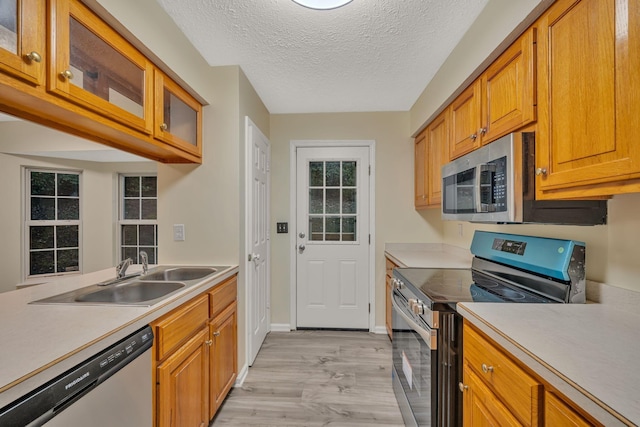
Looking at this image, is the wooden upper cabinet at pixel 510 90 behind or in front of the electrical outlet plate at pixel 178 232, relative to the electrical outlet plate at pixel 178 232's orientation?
in front

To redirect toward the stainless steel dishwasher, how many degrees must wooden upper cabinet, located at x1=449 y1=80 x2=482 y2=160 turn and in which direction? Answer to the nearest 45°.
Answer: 0° — it already faces it

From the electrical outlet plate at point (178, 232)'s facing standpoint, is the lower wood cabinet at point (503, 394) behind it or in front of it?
in front

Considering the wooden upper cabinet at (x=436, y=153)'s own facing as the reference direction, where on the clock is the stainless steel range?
The stainless steel range is roughly at 9 o'clock from the wooden upper cabinet.

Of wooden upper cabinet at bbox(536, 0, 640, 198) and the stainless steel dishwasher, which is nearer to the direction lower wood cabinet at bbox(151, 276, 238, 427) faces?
the wooden upper cabinet

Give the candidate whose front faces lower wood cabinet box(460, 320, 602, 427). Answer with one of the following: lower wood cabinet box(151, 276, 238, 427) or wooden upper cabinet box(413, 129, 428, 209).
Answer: lower wood cabinet box(151, 276, 238, 427)

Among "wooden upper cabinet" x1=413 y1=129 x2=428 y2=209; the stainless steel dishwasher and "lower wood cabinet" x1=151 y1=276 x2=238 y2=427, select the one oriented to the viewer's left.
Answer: the wooden upper cabinet

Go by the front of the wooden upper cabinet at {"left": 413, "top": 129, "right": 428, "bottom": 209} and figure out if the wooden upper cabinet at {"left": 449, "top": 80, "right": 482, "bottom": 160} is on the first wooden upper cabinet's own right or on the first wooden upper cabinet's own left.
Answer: on the first wooden upper cabinet's own left

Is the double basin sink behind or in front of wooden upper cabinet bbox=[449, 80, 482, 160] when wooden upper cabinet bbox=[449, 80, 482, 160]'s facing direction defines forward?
in front

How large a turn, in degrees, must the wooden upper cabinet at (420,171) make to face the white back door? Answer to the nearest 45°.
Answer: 0° — it already faces it

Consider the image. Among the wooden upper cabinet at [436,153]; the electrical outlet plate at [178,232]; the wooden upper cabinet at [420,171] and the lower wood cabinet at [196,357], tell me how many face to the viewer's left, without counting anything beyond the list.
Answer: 2

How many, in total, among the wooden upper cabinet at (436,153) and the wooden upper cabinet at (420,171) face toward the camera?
0

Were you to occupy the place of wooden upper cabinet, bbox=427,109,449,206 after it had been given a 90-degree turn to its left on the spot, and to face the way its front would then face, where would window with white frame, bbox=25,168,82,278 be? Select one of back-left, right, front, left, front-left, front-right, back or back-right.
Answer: front-right

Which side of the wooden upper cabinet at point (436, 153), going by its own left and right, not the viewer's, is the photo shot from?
left

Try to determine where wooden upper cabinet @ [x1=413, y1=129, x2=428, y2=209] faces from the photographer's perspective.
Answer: facing to the left of the viewer
